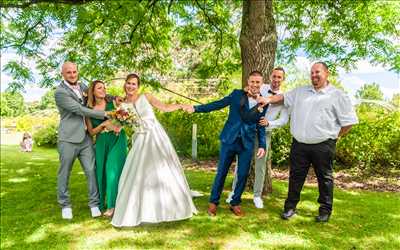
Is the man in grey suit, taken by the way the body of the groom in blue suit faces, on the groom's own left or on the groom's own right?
on the groom's own right

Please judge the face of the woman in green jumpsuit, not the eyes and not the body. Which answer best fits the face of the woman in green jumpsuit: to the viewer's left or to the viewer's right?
to the viewer's right

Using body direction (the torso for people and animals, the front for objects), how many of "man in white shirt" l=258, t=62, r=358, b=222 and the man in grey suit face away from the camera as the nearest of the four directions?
0

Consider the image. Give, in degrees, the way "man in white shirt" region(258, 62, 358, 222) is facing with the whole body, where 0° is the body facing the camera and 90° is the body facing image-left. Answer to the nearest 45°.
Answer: approximately 45°

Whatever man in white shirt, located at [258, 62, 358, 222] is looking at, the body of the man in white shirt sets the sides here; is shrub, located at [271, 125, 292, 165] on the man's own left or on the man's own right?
on the man's own right

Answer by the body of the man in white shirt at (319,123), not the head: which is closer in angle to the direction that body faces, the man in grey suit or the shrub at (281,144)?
the man in grey suit

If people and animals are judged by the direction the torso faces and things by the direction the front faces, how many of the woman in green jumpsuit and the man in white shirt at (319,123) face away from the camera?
0

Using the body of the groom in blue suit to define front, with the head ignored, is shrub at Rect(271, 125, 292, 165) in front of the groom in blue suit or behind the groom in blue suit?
behind

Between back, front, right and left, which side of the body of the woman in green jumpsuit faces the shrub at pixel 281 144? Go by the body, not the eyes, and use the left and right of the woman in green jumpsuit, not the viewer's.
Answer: left

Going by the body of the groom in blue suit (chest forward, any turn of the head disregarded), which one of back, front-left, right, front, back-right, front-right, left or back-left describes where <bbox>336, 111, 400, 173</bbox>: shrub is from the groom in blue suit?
back-left

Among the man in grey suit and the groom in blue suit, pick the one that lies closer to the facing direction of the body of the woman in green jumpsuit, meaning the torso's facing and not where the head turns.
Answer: the groom in blue suit
